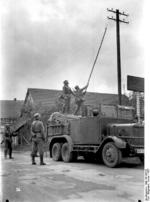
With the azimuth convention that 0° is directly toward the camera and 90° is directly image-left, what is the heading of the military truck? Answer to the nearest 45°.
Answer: approximately 315°

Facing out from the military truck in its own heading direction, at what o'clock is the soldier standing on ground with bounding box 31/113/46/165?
The soldier standing on ground is roughly at 4 o'clock from the military truck.
